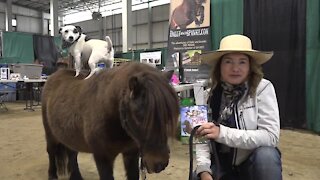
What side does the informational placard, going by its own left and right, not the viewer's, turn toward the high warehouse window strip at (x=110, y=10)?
back

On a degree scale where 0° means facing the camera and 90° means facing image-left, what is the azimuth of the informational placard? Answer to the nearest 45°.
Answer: approximately 0°

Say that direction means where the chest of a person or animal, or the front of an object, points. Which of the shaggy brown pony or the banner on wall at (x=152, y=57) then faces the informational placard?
the banner on wall

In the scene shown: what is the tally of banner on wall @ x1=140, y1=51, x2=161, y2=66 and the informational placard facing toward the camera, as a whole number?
2

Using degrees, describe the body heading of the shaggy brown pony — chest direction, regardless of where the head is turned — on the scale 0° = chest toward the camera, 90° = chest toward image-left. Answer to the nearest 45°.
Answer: approximately 315°

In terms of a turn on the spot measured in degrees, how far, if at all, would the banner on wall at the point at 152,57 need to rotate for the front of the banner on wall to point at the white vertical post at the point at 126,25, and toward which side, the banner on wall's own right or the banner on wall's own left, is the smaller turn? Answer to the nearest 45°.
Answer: approximately 135° to the banner on wall's own right
